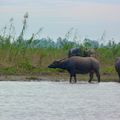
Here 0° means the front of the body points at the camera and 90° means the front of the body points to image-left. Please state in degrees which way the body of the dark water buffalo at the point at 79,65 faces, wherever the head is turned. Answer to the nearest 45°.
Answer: approximately 90°

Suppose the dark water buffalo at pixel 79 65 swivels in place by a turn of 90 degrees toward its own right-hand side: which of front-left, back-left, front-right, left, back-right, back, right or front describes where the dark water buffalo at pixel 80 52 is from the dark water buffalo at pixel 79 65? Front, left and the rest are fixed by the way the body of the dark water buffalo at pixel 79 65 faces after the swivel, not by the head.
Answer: front
